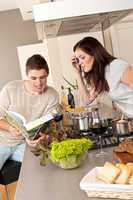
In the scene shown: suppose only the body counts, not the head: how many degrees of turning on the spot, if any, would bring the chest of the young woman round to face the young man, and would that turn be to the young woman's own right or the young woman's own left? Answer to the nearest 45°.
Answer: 0° — they already face them

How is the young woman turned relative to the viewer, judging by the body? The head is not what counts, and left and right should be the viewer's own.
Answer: facing to the left of the viewer

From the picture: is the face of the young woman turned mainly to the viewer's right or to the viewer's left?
to the viewer's left

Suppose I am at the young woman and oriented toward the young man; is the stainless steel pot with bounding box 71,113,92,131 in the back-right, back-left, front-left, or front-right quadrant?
front-left

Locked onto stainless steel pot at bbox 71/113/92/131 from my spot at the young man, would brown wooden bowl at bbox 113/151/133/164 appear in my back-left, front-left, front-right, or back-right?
front-right

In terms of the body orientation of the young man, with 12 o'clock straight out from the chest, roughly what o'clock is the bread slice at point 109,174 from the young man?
The bread slice is roughly at 11 o'clock from the young man.

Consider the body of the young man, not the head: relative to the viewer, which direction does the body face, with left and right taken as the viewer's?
facing the viewer and to the right of the viewer

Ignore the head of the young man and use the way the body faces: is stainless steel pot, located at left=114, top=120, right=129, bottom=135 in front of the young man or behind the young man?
in front

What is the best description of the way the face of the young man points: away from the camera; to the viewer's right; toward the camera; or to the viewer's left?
toward the camera

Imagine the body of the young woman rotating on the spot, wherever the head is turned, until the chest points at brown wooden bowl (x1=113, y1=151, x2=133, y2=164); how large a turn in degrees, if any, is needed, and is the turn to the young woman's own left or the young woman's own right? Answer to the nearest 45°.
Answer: approximately 90° to the young woman's own left

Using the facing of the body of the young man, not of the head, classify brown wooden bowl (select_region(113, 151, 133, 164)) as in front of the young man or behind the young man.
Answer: in front
